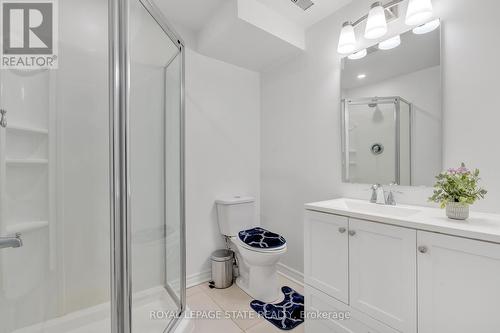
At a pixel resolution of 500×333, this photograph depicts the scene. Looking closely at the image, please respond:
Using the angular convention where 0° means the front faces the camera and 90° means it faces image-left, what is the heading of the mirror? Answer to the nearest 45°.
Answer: approximately 45°

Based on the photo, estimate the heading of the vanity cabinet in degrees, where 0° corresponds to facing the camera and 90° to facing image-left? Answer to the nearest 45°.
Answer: approximately 45°

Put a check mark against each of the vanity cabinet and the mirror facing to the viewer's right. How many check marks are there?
0

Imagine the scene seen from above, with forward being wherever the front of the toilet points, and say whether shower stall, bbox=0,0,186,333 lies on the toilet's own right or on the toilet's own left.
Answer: on the toilet's own right

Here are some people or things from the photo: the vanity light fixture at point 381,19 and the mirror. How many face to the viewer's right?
0

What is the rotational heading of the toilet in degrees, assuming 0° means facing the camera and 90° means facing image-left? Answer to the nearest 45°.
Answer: approximately 315°
